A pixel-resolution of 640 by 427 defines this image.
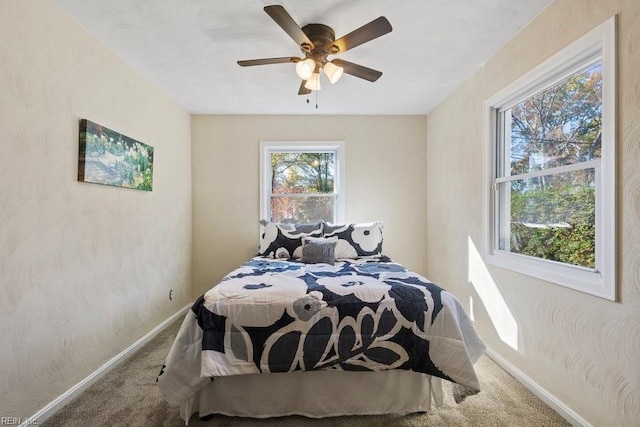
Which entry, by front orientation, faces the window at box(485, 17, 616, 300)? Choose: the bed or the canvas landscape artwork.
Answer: the canvas landscape artwork

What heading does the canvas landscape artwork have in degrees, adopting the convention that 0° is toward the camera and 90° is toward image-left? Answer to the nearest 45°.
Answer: approximately 315°

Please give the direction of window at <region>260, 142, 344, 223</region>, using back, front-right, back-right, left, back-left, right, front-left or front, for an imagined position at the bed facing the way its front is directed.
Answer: back

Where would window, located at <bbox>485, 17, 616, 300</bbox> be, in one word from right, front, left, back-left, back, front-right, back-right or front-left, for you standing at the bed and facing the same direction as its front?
left

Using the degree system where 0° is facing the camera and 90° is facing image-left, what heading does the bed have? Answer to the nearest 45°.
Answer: approximately 0°

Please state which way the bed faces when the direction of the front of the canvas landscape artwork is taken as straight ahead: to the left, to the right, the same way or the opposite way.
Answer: to the right

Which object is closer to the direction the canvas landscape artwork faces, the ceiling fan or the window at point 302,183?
the ceiling fan

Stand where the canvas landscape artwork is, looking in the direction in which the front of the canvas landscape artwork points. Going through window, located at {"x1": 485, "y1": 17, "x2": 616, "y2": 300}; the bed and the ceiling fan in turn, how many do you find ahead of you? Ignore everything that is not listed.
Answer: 3

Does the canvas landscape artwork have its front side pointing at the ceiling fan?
yes

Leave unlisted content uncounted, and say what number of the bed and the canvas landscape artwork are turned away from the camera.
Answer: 0
